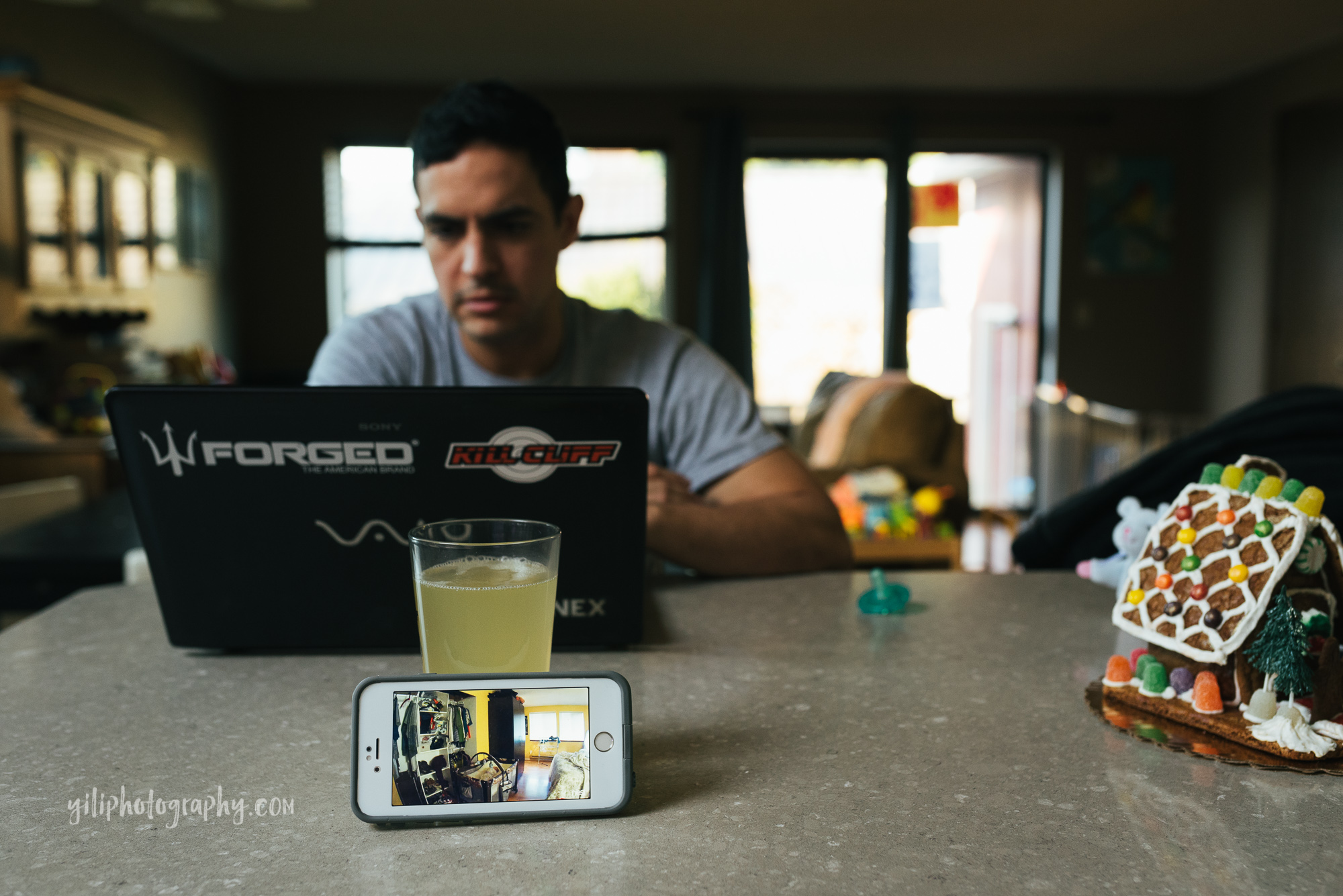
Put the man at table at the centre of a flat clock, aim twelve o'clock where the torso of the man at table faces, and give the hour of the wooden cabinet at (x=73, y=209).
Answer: The wooden cabinet is roughly at 5 o'clock from the man at table.

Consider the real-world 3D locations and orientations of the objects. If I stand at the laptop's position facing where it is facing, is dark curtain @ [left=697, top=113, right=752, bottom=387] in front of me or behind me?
in front

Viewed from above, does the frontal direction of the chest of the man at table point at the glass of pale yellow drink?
yes

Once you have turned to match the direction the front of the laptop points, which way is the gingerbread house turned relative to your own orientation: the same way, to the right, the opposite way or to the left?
the opposite way

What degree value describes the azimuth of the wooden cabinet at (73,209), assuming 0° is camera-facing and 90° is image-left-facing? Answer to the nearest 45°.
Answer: approximately 315°

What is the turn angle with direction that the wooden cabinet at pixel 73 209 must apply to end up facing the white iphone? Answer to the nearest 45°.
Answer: approximately 45° to its right

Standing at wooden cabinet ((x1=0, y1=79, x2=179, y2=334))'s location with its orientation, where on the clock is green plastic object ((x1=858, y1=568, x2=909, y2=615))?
The green plastic object is roughly at 1 o'clock from the wooden cabinet.

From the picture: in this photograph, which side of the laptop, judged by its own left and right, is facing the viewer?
back

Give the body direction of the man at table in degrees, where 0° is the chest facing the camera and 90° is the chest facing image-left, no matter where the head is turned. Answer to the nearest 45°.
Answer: approximately 0°

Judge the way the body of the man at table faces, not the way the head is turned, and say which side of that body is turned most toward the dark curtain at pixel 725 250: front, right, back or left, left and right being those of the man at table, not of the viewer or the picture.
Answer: back
